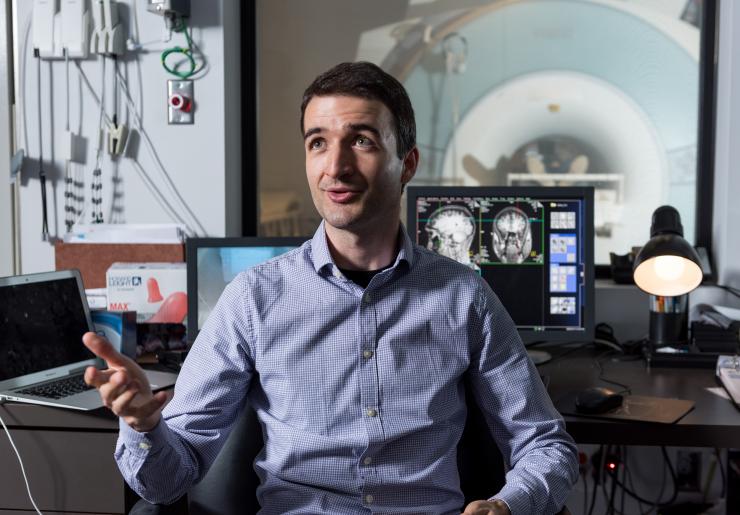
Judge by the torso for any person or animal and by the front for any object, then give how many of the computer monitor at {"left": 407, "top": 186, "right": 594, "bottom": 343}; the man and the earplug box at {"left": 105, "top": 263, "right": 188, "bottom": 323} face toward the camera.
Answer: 3

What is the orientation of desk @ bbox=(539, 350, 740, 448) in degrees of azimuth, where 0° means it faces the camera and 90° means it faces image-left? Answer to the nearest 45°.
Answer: approximately 0°

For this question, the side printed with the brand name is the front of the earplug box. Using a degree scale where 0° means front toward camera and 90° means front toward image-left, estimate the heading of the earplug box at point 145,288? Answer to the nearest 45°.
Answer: approximately 0°

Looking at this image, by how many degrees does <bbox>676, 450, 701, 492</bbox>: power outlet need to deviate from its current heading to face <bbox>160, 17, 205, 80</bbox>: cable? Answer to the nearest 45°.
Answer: approximately 90° to its right

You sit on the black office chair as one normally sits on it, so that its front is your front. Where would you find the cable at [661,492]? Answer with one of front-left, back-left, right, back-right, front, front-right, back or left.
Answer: back-left

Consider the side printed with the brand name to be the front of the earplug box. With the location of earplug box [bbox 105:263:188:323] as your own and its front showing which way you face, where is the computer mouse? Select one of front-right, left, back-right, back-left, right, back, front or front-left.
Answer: front-left

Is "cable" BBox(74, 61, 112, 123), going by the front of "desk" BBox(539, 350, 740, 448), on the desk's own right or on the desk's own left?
on the desk's own right

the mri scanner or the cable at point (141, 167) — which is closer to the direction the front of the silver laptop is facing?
the mri scanner

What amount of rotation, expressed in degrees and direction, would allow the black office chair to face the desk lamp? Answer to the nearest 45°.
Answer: approximately 135° to its left

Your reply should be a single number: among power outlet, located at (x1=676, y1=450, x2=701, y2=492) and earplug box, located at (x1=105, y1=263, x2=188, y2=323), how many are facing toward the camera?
2

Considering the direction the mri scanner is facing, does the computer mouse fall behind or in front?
in front
